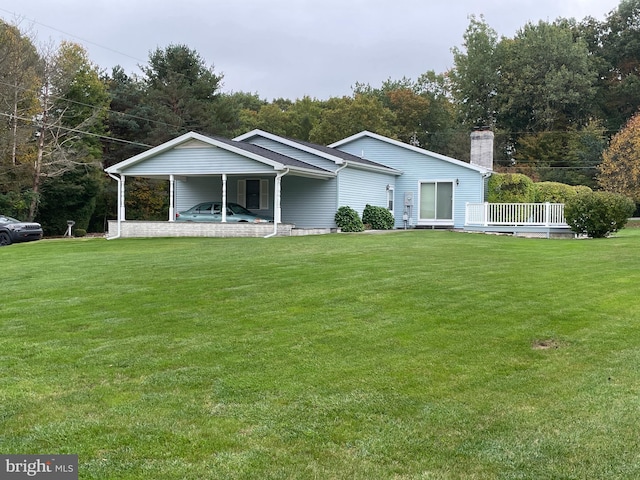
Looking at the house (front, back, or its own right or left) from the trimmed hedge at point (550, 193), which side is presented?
left

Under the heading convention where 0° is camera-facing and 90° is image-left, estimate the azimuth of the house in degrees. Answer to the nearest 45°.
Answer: approximately 0°

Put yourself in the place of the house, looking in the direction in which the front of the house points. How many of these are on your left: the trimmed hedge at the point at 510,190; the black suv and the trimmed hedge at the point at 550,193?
2

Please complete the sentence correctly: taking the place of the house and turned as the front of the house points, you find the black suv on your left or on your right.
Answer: on your right

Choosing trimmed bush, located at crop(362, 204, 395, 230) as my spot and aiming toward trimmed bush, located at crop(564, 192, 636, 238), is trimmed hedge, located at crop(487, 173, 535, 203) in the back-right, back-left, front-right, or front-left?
front-left

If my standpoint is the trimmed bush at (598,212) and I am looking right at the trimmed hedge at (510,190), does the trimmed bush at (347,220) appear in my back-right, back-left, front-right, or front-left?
front-left

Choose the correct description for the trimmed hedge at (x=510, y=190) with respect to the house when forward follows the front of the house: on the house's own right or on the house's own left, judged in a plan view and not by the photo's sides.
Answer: on the house's own left

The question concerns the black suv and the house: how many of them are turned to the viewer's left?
0

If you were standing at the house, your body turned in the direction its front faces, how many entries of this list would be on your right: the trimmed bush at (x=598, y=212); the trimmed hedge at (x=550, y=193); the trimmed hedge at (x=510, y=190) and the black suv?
1

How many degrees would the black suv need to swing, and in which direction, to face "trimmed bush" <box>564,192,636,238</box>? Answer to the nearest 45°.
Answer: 0° — it already faces it

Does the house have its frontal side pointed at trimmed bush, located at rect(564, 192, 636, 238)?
no
